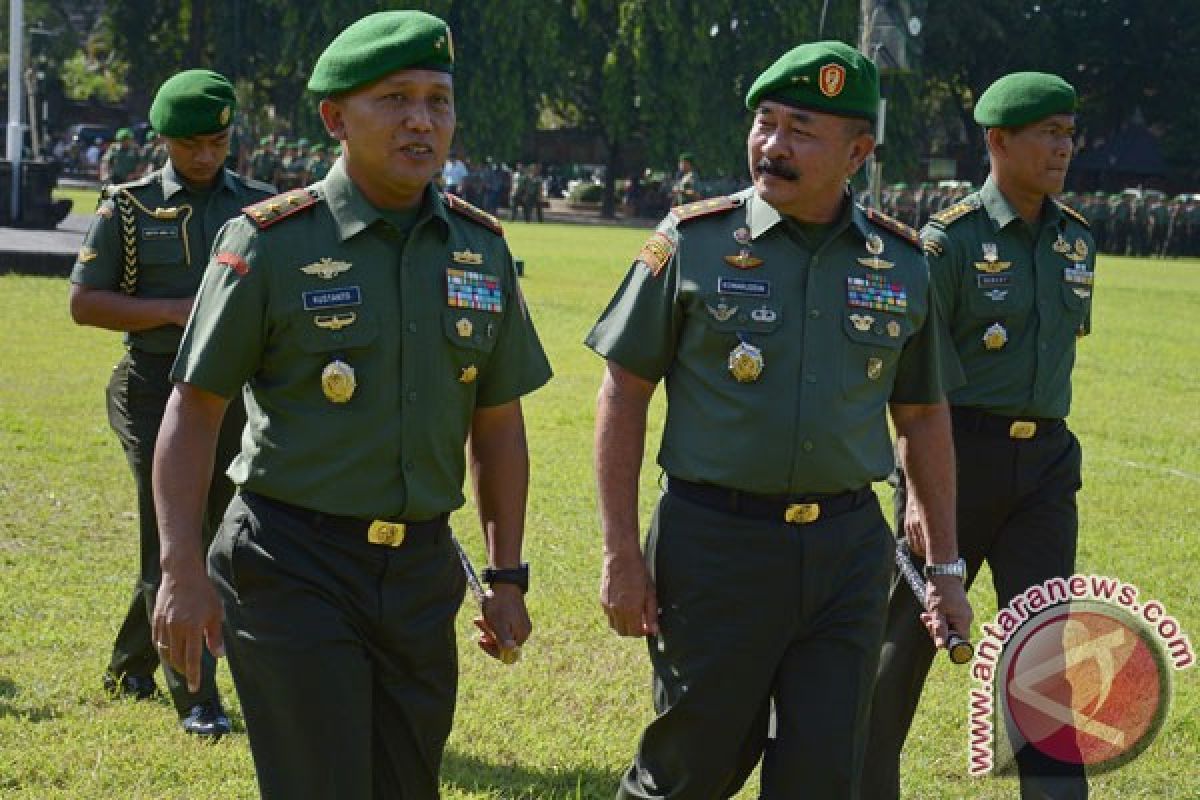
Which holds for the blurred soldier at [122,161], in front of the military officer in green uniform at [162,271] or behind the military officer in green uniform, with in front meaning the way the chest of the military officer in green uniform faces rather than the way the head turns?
behind

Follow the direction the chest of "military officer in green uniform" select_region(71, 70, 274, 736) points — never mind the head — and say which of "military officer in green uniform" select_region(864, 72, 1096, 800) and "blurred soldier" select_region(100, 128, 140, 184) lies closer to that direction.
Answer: the military officer in green uniform

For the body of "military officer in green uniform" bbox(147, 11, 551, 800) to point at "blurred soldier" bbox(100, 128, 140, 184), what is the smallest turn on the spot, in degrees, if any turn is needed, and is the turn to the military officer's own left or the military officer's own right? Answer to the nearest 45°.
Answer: approximately 135° to the military officer's own left

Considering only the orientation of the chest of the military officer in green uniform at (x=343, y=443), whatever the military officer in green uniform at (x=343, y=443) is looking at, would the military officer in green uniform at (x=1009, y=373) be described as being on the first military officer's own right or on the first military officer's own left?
on the first military officer's own left

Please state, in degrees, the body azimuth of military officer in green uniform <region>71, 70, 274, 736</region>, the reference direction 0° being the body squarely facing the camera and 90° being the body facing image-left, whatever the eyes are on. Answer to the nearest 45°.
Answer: approximately 315°

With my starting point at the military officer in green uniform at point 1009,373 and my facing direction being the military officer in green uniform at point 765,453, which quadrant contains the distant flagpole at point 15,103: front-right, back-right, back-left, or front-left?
back-right

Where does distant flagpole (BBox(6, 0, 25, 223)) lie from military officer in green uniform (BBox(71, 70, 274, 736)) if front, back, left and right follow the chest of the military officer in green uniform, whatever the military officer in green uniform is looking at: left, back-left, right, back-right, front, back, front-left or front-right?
back-left

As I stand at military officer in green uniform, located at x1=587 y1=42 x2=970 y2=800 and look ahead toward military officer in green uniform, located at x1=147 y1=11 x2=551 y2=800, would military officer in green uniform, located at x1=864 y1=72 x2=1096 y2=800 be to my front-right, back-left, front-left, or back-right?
back-right
